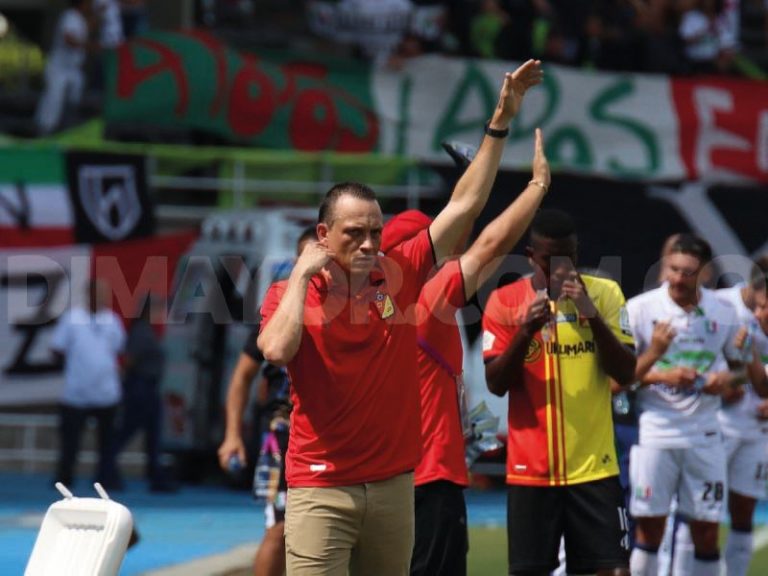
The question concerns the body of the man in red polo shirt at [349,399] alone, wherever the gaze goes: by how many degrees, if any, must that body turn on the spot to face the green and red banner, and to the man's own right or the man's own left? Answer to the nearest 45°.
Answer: approximately 135° to the man's own left

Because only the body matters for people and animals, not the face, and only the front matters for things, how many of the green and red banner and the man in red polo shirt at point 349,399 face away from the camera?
0

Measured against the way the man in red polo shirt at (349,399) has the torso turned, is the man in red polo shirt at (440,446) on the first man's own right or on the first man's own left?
on the first man's own left

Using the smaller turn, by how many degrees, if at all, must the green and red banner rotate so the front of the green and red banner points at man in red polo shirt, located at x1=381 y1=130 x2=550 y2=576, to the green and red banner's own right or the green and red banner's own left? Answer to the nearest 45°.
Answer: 0° — it already faces them

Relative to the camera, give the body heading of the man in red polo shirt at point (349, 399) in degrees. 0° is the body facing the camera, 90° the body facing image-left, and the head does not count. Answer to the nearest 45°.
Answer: approximately 315°

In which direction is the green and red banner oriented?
toward the camera

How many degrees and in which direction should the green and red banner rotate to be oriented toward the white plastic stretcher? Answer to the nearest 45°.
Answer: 0° — it already faces it

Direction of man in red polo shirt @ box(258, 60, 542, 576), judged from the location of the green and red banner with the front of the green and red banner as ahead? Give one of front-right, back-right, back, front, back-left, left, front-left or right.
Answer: front
